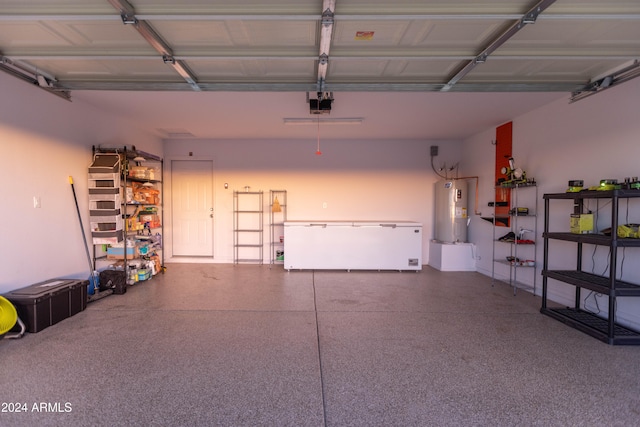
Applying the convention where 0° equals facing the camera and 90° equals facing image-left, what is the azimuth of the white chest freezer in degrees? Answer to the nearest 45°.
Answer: approximately 0°

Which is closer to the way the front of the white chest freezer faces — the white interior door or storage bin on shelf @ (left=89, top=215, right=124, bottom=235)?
the storage bin on shelf

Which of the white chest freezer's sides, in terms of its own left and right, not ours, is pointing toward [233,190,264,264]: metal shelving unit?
right

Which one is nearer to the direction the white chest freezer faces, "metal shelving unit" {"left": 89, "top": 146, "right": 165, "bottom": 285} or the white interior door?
the metal shelving unit

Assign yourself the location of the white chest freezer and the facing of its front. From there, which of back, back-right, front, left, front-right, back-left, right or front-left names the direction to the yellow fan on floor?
front-right

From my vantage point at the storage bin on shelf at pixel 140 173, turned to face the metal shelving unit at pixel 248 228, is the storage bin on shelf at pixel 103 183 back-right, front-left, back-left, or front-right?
back-right

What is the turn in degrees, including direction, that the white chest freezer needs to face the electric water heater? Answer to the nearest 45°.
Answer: approximately 90° to its left

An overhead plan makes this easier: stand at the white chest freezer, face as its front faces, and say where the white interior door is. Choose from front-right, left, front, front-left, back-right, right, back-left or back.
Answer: right

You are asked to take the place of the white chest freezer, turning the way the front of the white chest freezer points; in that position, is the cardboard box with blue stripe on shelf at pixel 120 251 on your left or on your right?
on your right

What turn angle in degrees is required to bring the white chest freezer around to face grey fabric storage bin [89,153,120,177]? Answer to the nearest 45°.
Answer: approximately 45° to its right

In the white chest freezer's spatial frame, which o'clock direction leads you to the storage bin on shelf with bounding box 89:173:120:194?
The storage bin on shelf is roughly at 2 o'clock from the white chest freezer.

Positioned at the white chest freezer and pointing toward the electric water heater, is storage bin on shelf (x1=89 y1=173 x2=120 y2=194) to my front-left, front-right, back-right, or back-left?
back-right

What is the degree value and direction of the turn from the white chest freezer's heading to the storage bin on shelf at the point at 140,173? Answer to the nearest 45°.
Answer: approximately 90° to its right

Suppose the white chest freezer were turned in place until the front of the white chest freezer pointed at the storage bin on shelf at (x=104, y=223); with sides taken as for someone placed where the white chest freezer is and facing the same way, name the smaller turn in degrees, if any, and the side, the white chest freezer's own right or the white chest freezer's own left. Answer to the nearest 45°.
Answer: approximately 45° to the white chest freezer's own right

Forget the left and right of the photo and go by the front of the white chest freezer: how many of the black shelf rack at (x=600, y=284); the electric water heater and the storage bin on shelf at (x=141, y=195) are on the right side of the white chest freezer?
1

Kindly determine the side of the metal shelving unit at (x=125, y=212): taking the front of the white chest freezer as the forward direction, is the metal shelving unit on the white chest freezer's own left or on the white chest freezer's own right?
on the white chest freezer's own right
